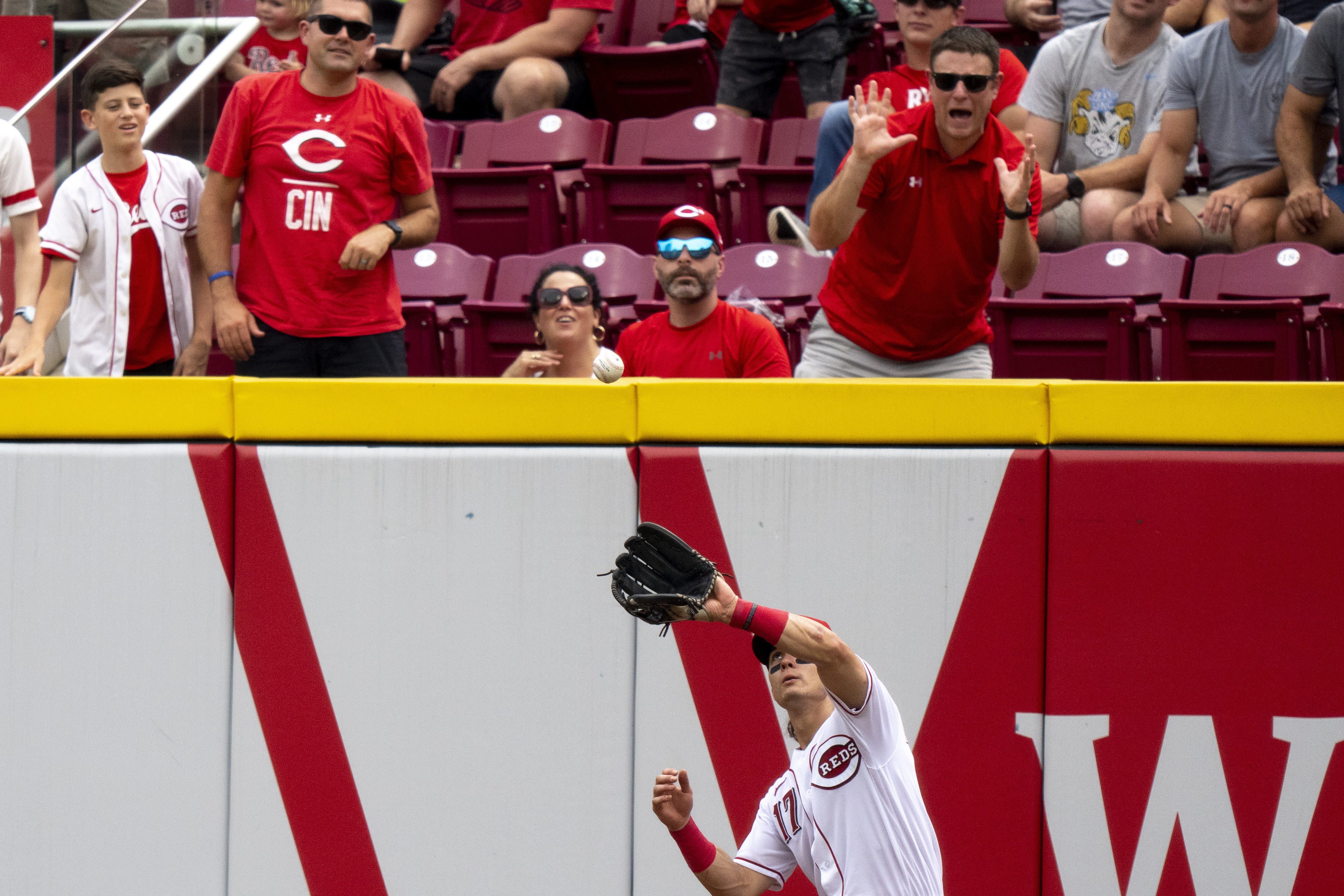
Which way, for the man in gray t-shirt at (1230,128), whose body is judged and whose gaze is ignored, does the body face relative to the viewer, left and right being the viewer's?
facing the viewer

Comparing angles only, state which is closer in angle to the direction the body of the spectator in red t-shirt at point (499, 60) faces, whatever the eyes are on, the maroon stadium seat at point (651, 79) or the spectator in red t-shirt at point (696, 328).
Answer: the spectator in red t-shirt

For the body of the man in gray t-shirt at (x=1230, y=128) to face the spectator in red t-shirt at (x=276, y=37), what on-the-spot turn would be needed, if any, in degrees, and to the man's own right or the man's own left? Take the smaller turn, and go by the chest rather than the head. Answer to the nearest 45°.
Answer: approximately 90° to the man's own right

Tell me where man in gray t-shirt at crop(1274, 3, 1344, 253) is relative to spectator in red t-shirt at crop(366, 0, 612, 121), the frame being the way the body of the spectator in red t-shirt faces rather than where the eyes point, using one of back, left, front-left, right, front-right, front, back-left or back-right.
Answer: left

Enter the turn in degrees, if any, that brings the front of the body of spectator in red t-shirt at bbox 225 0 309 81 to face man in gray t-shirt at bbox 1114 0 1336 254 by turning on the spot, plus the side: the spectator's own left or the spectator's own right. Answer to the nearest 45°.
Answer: approximately 45° to the spectator's own left

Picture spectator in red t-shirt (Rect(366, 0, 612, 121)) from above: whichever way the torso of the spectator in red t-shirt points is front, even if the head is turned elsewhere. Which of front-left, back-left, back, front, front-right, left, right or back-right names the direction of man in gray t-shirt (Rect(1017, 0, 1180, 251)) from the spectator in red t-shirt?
left

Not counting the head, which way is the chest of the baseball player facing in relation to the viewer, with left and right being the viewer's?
facing the viewer and to the left of the viewer
